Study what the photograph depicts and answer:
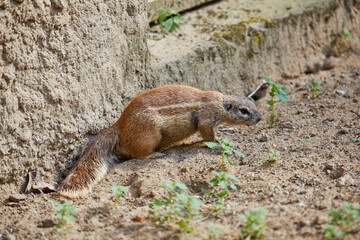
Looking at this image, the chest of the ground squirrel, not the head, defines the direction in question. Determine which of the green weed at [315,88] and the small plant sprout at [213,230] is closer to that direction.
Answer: the green weed

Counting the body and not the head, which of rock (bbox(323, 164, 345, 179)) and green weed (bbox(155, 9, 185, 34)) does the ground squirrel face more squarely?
the rock

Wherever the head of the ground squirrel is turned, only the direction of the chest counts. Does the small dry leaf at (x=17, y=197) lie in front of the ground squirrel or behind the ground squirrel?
behind

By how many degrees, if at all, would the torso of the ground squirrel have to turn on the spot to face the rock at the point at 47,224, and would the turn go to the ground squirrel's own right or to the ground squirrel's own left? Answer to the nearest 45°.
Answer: approximately 135° to the ground squirrel's own right

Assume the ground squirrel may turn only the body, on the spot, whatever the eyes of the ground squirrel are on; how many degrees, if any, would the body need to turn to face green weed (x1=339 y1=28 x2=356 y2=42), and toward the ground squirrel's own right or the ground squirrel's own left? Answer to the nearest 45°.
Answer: approximately 45° to the ground squirrel's own left

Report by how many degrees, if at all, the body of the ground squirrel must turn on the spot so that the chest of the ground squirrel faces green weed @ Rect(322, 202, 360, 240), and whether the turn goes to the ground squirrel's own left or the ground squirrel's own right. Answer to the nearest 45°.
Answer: approximately 45° to the ground squirrel's own right

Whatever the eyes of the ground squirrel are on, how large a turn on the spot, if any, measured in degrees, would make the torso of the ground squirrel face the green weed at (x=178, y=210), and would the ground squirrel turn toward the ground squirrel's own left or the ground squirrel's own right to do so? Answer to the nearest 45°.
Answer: approximately 90° to the ground squirrel's own right

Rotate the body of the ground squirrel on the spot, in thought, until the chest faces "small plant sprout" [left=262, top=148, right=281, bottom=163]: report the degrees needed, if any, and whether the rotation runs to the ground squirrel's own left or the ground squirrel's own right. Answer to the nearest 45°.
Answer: approximately 45° to the ground squirrel's own right

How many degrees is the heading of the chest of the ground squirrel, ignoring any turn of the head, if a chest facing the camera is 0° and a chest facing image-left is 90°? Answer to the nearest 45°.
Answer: approximately 270°

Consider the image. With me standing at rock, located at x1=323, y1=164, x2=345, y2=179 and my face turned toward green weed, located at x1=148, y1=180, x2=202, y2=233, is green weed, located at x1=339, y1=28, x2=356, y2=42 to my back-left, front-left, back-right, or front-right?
back-right

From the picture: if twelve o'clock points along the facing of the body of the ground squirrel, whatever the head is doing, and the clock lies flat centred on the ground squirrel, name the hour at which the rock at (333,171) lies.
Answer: The rock is roughly at 1 o'clock from the ground squirrel.
